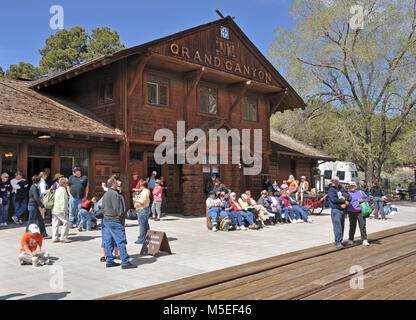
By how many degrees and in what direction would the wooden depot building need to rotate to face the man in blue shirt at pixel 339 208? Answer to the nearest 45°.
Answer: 0° — it already faces them

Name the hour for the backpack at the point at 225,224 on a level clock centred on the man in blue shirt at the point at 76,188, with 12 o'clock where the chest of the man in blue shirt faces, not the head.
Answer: The backpack is roughly at 9 o'clock from the man in blue shirt.

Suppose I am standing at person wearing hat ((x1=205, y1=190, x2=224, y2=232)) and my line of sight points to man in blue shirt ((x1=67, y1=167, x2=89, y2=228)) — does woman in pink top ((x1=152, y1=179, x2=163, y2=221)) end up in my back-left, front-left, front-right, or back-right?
front-right

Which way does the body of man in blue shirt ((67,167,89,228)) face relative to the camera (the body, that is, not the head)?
toward the camera

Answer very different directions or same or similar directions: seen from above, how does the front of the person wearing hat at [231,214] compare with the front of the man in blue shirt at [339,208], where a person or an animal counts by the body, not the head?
same or similar directions

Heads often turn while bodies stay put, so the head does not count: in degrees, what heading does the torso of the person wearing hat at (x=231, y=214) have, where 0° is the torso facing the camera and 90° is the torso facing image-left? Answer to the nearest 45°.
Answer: approximately 315°

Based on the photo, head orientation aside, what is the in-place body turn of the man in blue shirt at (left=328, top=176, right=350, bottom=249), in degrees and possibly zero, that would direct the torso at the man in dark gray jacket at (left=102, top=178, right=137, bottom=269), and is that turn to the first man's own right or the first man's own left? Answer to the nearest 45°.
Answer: approximately 90° to the first man's own right

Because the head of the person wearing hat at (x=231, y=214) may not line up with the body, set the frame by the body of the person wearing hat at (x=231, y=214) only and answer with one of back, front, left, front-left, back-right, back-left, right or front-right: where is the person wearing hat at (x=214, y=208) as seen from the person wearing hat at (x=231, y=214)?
right

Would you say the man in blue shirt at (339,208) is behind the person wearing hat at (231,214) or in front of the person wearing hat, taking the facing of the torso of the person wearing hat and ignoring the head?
in front

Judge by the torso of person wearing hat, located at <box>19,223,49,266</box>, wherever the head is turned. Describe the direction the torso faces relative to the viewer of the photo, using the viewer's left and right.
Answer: facing the viewer

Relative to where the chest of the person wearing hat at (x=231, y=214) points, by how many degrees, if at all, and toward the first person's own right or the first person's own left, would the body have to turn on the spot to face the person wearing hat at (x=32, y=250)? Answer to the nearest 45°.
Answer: approximately 90° to the first person's own right
